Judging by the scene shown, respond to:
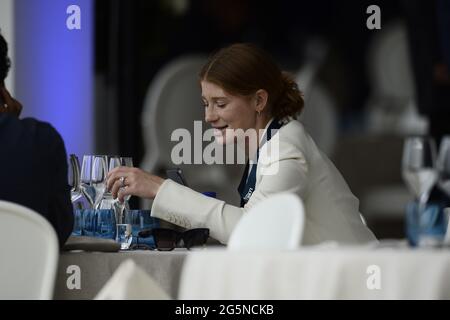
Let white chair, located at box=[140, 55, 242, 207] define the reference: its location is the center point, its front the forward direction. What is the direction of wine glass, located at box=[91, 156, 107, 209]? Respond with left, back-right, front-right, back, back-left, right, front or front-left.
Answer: front-right

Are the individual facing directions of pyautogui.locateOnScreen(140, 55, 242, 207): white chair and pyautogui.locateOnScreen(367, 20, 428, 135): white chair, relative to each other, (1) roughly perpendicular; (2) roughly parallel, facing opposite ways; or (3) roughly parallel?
roughly parallel

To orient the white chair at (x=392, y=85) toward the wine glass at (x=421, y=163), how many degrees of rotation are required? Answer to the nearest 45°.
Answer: approximately 45° to its right

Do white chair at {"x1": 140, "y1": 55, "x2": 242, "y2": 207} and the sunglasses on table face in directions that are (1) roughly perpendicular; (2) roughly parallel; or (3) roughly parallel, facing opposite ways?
roughly parallel

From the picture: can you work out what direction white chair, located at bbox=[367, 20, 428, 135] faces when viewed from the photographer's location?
facing the viewer and to the right of the viewer

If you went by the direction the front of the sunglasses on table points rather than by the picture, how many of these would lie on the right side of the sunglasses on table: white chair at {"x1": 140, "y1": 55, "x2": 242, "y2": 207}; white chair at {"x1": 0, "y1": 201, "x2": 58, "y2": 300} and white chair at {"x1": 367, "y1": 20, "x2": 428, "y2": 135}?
1

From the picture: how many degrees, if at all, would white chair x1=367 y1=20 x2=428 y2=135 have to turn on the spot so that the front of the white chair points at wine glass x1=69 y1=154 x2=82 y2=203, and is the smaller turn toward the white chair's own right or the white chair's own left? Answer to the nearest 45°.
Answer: approximately 45° to the white chair's own right

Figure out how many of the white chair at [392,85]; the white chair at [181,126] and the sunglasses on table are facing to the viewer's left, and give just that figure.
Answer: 0
